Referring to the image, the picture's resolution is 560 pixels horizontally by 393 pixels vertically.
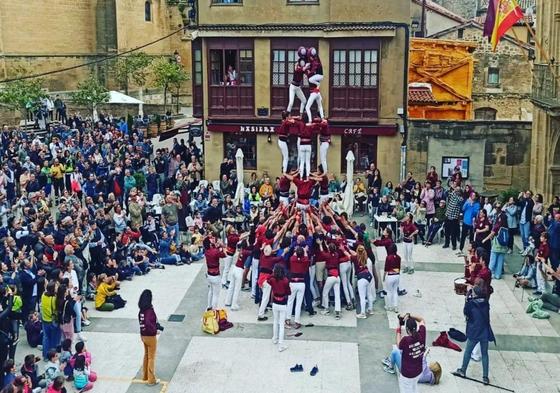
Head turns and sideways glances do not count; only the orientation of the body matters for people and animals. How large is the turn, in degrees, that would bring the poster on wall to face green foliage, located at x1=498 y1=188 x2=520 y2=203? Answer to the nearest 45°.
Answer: approximately 45° to its left

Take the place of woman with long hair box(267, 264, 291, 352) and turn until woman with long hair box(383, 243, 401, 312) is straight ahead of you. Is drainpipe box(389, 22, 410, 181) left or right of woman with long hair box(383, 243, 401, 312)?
left

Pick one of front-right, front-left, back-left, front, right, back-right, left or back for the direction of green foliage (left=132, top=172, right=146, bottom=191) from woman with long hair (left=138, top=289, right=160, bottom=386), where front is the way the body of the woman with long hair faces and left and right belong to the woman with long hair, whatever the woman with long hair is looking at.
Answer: front-left

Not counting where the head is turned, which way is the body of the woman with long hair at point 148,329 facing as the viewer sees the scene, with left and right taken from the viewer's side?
facing away from the viewer and to the right of the viewer

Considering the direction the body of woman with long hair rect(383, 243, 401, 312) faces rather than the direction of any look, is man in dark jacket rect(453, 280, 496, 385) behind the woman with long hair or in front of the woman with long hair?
behind

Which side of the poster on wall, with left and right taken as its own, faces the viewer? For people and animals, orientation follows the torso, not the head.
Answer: front

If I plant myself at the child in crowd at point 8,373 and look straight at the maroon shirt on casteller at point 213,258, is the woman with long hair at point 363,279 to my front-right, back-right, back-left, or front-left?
front-right

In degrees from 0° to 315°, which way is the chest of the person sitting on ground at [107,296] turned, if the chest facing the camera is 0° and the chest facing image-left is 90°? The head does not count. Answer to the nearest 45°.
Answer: approximately 270°

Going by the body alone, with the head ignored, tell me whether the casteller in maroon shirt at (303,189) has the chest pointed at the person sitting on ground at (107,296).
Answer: no
